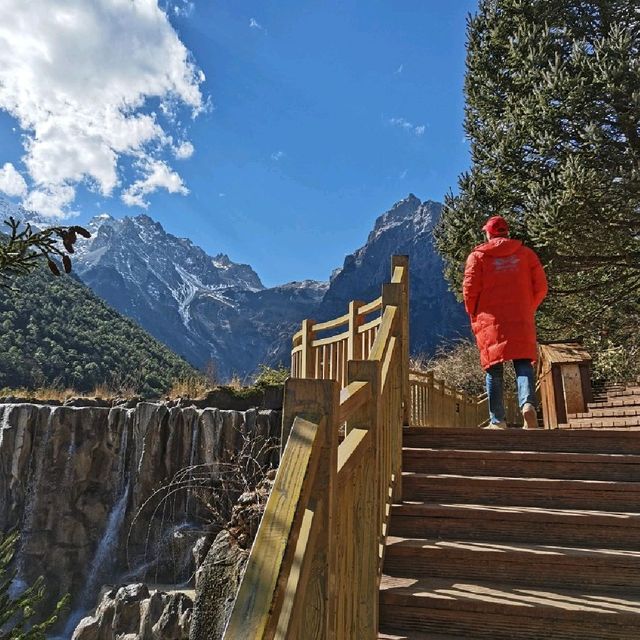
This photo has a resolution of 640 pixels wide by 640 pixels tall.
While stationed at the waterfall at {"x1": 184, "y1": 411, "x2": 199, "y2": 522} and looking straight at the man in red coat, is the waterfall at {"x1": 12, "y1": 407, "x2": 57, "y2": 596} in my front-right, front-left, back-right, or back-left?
back-right

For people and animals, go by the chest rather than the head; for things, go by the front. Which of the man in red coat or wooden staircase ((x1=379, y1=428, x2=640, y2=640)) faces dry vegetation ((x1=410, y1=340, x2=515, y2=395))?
the man in red coat

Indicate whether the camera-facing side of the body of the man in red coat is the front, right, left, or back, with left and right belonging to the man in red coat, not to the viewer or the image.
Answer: back

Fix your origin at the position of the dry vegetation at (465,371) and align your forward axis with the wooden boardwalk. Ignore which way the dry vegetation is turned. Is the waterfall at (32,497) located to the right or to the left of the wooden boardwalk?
right

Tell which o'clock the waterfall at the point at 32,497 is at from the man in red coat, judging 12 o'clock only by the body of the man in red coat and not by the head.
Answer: The waterfall is roughly at 10 o'clock from the man in red coat.

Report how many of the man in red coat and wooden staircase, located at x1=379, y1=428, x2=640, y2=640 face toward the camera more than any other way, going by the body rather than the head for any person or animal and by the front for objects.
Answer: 1

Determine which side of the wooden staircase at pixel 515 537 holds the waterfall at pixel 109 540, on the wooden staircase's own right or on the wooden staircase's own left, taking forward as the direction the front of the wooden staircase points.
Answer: on the wooden staircase's own right

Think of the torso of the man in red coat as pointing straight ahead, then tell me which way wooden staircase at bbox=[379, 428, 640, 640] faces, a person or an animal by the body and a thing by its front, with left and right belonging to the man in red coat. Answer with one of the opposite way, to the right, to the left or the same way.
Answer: the opposite way

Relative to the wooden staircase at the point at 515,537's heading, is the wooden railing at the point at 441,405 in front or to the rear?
to the rear

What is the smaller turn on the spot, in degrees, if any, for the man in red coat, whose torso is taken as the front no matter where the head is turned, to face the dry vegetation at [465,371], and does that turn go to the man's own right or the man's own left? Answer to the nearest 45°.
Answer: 0° — they already face it

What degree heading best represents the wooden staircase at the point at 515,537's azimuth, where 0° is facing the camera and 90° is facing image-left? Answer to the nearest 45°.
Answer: approximately 0°

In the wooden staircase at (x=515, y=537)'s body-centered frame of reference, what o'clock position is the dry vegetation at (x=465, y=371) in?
The dry vegetation is roughly at 6 o'clock from the wooden staircase.
